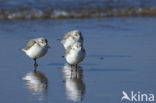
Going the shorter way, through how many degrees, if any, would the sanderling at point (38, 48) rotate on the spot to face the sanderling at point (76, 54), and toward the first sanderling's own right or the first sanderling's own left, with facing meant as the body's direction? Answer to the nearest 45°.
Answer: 0° — it already faces it

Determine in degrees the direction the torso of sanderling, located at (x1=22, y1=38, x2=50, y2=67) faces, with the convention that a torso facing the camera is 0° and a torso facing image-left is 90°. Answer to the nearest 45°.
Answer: approximately 315°

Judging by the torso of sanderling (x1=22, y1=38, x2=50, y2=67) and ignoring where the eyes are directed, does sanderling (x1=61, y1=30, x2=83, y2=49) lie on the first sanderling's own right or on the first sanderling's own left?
on the first sanderling's own left
